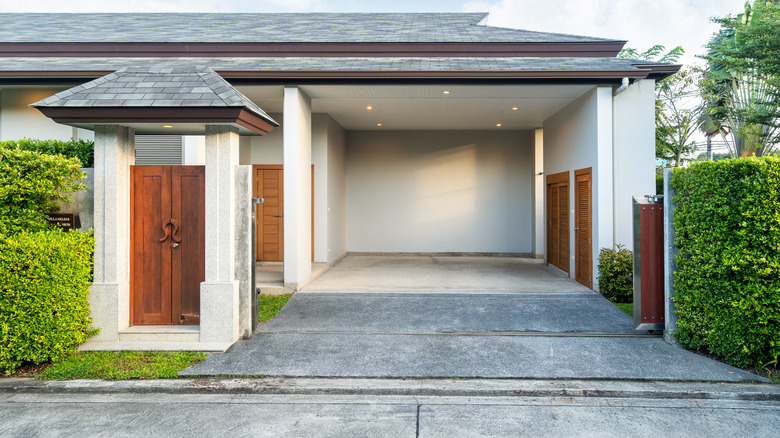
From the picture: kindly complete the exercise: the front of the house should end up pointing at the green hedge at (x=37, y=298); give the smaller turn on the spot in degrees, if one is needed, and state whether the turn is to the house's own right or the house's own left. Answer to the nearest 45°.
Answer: approximately 45° to the house's own right

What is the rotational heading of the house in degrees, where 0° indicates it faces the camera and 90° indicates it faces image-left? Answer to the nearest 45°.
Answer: approximately 0°

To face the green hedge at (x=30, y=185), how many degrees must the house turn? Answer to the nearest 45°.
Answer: approximately 45° to its right

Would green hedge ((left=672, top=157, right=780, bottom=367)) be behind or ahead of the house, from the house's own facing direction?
ahead
